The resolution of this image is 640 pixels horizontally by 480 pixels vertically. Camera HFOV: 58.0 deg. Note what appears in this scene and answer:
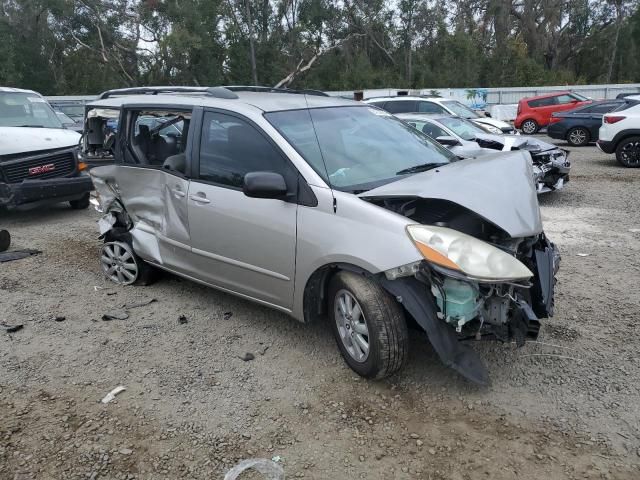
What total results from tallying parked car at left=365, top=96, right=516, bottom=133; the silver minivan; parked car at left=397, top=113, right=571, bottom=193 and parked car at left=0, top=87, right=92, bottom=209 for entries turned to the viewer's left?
0

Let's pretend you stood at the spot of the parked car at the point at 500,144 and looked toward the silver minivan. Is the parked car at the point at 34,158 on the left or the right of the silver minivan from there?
right

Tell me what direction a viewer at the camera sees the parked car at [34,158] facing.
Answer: facing the viewer and to the right of the viewer

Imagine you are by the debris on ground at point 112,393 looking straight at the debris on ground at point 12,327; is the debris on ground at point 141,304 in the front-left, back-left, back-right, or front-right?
front-right

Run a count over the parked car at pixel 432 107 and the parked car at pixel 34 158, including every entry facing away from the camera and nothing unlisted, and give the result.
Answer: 0

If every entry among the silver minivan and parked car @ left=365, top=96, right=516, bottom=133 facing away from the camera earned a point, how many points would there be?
0

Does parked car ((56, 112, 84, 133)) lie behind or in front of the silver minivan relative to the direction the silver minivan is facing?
behind

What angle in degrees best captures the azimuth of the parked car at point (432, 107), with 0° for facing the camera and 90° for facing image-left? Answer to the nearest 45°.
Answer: approximately 315°

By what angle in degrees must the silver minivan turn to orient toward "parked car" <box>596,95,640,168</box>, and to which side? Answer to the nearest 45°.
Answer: approximately 90° to its left

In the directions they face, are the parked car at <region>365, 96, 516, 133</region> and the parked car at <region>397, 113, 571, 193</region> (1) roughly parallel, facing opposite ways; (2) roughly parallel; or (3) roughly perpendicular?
roughly parallel

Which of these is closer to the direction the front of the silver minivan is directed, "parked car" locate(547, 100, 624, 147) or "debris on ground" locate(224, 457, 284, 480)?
the debris on ground

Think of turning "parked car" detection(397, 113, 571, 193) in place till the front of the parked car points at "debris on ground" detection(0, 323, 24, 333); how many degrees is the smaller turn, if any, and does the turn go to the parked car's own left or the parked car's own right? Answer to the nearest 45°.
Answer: approximately 90° to the parked car's own right

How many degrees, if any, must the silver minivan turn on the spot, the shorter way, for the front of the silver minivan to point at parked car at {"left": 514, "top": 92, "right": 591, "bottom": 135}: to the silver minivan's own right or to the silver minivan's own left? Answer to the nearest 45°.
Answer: approximately 90° to the silver minivan's own left

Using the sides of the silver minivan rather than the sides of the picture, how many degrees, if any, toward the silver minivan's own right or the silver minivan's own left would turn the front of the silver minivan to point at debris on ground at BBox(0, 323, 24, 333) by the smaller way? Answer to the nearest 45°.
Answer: approximately 135° to the silver minivan's own right

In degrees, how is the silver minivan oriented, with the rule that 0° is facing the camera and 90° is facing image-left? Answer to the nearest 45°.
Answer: approximately 315°

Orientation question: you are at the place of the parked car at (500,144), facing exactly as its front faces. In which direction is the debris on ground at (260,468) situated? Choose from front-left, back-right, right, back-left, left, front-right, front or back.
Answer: front-right

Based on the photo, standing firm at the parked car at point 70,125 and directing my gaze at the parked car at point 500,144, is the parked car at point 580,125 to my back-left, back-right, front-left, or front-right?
front-left

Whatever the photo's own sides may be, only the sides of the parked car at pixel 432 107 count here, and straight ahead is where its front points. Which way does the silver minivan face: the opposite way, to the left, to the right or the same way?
the same way
